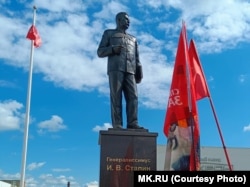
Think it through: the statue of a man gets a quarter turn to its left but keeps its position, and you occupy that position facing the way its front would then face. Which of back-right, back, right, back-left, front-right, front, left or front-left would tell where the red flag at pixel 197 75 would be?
front-right

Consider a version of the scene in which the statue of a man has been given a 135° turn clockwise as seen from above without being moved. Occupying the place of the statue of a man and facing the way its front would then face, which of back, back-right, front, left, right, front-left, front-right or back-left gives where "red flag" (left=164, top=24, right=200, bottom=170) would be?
back

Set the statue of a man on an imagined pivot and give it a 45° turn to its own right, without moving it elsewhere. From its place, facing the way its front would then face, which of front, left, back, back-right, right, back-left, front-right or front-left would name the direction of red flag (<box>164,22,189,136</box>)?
left
